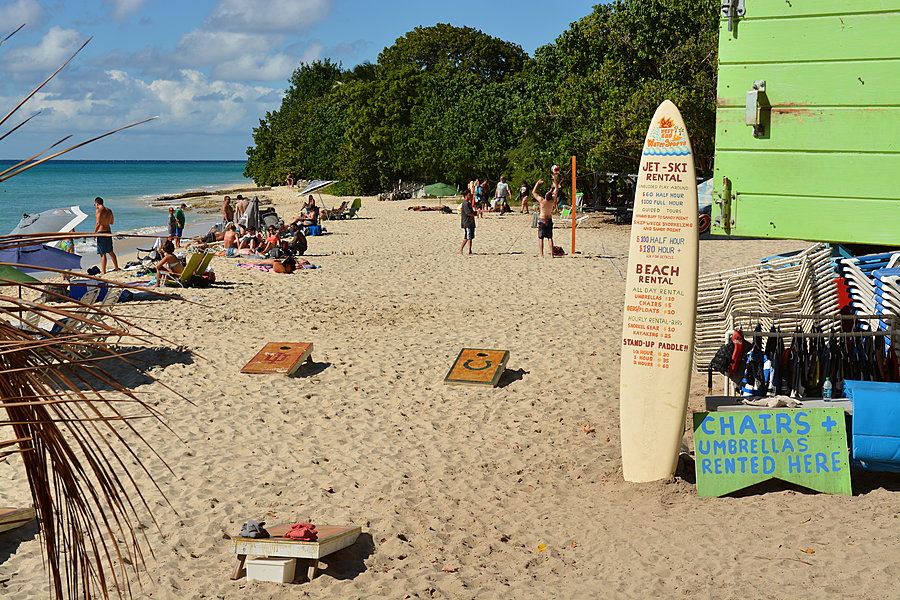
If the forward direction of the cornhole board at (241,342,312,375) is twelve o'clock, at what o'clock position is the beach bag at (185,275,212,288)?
The beach bag is roughly at 4 o'clock from the cornhole board.

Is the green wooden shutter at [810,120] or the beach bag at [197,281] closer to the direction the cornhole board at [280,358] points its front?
the green wooden shutter

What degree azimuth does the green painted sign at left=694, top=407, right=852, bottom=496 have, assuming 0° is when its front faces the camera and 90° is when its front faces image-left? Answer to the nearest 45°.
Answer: approximately 0°

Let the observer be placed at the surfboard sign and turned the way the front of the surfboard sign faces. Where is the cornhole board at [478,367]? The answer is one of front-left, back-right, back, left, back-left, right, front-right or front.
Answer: back-right

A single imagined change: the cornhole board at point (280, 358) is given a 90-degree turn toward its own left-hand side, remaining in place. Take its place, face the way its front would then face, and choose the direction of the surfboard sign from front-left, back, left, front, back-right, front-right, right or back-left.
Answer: front

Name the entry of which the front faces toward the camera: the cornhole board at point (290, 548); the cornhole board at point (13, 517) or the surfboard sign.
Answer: the surfboard sign
